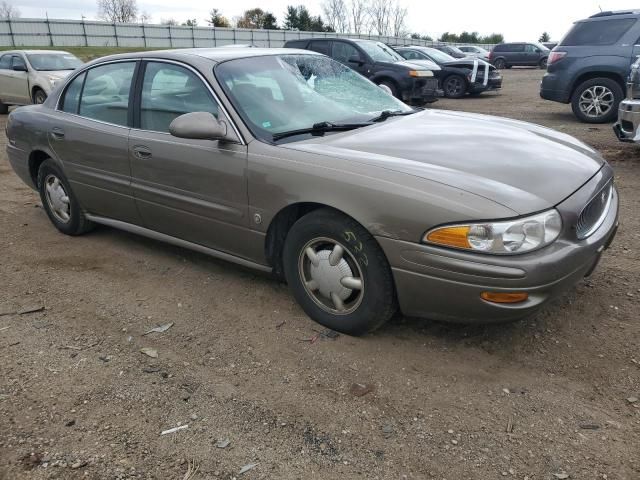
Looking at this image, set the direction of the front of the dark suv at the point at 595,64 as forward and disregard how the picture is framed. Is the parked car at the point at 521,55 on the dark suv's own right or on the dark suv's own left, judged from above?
on the dark suv's own left

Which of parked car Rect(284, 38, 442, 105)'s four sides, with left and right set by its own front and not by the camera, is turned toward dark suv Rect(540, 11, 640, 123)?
front

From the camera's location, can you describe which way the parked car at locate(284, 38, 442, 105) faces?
facing the viewer and to the right of the viewer

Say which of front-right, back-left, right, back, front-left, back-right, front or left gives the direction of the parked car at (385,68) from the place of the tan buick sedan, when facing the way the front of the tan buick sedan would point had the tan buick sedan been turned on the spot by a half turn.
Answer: front-right

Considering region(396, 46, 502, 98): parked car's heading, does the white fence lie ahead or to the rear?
to the rear

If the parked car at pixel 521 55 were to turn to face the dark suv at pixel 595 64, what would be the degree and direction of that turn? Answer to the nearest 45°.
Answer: approximately 90° to its right

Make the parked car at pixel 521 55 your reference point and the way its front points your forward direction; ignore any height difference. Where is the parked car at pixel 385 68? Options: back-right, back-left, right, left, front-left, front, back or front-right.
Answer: right

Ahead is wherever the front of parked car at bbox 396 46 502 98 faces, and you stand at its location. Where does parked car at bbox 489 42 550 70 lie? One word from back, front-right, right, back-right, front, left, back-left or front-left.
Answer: back-left

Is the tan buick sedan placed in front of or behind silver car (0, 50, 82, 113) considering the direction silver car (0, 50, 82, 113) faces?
in front

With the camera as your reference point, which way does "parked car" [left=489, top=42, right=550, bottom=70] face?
facing to the right of the viewer

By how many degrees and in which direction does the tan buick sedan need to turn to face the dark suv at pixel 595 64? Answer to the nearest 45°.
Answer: approximately 90° to its left

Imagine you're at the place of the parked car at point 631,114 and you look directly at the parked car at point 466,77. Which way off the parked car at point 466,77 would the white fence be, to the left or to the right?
left

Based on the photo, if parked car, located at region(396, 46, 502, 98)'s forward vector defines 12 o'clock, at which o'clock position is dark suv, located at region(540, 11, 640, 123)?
The dark suv is roughly at 1 o'clock from the parked car.

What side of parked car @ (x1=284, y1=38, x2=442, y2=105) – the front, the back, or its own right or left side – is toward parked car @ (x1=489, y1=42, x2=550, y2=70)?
left

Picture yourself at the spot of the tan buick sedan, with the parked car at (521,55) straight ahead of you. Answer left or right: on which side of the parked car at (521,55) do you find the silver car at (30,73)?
left

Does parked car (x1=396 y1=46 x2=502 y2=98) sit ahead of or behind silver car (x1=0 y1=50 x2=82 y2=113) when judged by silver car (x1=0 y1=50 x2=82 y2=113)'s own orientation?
ahead

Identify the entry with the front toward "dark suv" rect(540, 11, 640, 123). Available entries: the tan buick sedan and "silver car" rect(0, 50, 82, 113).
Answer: the silver car
